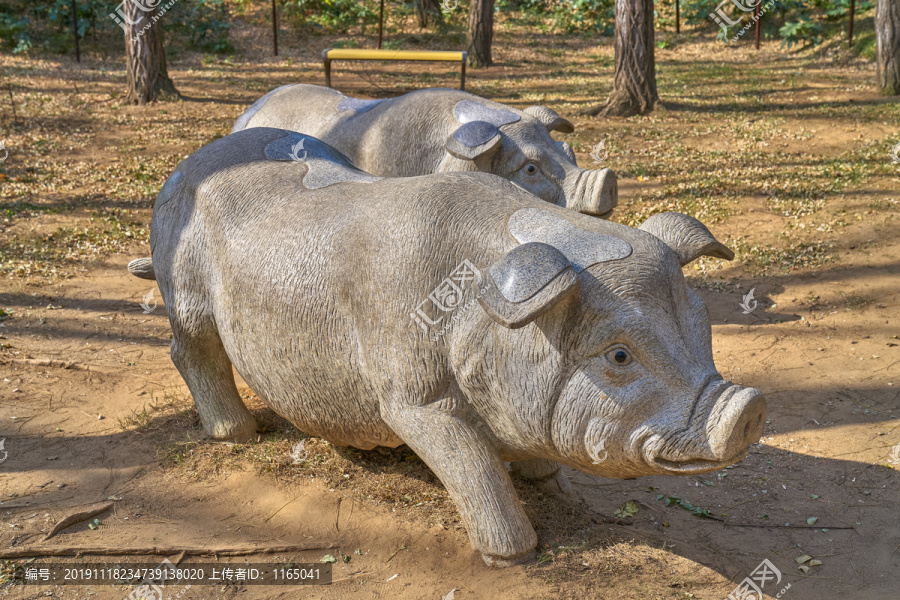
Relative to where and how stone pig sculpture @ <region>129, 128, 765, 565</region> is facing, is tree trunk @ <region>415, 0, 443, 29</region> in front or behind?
behind

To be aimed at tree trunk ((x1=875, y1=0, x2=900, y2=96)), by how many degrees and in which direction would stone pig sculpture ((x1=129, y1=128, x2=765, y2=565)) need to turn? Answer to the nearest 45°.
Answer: approximately 90° to its left

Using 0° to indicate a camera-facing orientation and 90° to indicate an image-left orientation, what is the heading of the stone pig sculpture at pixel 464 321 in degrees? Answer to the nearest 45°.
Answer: approximately 315°

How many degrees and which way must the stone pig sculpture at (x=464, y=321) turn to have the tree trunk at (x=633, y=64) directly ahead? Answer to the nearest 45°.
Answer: approximately 135° to its left

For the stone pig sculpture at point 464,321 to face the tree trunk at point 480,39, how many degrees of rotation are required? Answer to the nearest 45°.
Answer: approximately 135° to its left

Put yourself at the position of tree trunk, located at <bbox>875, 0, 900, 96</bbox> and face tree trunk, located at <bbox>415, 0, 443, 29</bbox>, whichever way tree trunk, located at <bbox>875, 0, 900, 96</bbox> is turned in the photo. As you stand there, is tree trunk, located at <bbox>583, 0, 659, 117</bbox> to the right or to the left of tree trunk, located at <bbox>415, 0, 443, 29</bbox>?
left
